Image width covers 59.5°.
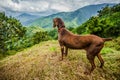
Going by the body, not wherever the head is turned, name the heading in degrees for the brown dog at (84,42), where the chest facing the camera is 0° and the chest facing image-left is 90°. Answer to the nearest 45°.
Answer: approximately 135°
